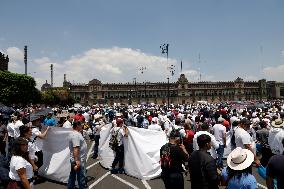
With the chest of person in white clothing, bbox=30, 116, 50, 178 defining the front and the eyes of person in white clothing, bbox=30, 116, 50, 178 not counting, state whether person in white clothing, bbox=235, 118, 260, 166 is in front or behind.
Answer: in front

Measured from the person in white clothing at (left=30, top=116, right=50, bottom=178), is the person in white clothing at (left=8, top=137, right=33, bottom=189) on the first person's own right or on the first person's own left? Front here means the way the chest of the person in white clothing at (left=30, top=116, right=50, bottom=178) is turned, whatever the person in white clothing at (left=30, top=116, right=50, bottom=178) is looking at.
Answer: on the first person's own right

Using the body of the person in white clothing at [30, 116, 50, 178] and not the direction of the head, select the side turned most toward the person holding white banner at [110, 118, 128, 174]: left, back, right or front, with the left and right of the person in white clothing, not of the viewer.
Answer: front

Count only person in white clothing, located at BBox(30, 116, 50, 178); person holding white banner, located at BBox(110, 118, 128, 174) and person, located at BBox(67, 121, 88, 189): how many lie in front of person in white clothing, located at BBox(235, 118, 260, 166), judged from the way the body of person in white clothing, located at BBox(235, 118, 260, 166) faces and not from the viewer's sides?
0

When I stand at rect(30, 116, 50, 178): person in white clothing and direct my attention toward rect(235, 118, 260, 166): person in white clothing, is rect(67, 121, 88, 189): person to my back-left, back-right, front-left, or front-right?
front-right

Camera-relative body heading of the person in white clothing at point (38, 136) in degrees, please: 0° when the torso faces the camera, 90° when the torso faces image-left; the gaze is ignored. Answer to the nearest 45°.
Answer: approximately 270°
